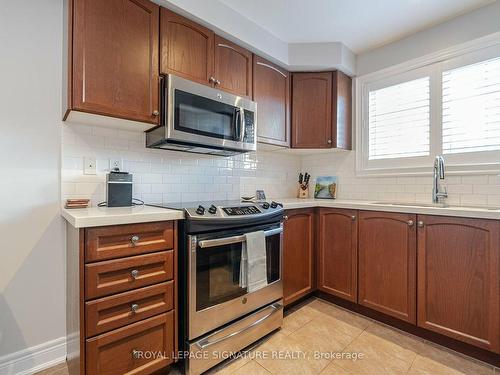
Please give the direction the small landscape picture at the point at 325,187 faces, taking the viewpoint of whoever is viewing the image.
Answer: facing the viewer

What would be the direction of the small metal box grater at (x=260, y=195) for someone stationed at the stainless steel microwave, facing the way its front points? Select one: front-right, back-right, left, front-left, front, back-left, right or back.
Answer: left

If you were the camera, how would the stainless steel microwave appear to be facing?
facing the viewer and to the right of the viewer

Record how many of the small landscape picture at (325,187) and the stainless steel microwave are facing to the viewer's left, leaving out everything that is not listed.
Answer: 0

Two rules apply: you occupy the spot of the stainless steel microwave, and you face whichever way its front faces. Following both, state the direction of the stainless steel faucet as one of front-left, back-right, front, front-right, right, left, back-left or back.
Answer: front-left

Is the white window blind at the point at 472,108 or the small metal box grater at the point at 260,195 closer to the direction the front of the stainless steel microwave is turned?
the white window blind

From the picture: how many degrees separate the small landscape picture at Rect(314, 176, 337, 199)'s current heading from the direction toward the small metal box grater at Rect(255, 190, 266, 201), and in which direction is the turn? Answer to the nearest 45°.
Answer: approximately 45° to its right

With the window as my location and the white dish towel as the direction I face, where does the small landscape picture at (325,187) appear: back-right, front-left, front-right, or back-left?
front-right

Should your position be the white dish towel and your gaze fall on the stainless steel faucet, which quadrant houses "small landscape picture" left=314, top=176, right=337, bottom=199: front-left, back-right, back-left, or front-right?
front-left

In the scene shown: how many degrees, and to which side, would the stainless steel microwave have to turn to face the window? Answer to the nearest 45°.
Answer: approximately 45° to its left
